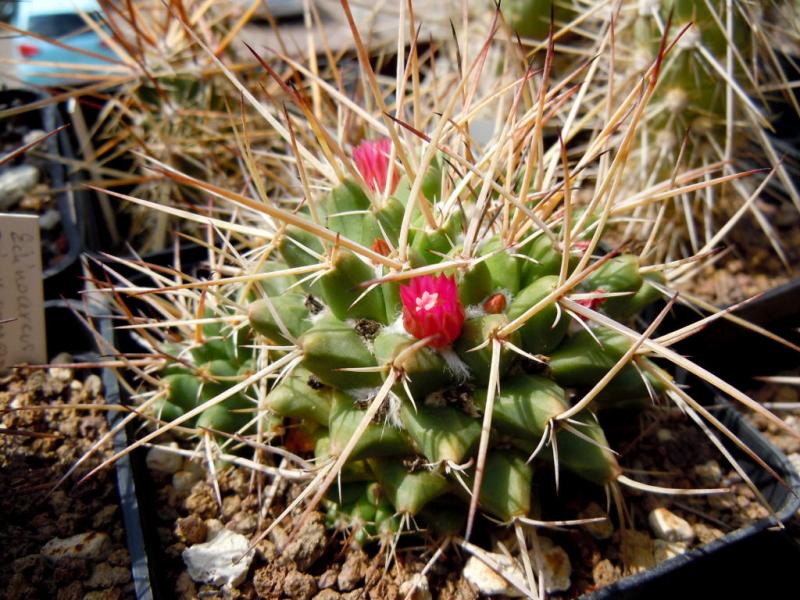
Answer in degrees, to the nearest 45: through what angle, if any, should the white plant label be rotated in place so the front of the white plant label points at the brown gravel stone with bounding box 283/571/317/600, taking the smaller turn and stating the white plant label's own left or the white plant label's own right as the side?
approximately 45° to the white plant label's own left

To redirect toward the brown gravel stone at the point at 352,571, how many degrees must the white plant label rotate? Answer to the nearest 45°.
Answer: approximately 45° to its left

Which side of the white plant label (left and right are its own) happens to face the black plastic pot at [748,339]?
left

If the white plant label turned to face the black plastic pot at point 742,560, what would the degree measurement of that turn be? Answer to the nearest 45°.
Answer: approximately 45° to its left

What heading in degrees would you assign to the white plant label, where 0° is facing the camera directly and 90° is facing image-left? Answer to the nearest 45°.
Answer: approximately 0°

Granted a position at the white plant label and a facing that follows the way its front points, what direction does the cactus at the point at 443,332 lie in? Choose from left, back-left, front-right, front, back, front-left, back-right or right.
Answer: front-left

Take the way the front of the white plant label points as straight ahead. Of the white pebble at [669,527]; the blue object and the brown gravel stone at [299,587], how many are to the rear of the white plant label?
1

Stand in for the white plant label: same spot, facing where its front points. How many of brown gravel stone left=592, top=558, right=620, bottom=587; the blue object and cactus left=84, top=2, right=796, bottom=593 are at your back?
1

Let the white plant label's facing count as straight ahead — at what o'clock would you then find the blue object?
The blue object is roughly at 6 o'clock from the white plant label.

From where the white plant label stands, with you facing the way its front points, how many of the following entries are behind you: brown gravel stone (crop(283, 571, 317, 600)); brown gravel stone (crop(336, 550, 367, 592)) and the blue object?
1
